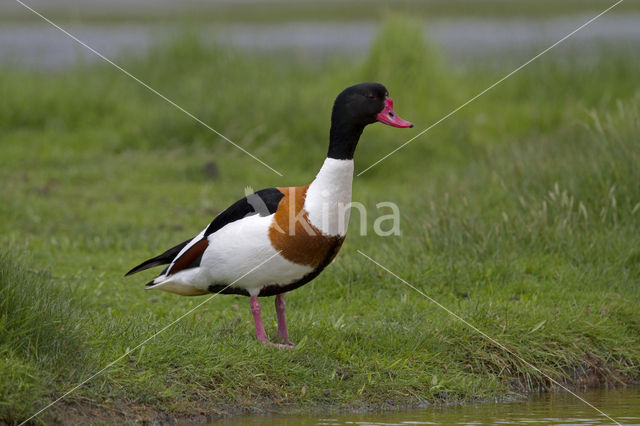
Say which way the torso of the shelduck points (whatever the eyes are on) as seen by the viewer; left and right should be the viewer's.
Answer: facing to the right of the viewer
